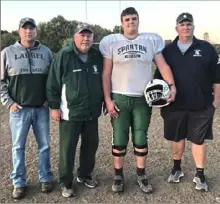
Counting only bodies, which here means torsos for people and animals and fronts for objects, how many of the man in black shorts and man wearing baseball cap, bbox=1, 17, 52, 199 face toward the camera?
2

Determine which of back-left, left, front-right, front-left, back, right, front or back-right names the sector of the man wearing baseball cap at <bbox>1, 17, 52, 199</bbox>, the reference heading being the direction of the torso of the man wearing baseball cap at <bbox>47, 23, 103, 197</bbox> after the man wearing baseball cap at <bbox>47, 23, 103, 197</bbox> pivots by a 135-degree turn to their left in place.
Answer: left

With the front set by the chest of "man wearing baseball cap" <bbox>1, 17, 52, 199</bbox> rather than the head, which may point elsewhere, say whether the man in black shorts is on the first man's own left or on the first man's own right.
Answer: on the first man's own left

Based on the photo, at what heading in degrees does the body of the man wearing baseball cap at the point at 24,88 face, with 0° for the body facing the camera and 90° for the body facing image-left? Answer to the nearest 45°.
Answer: approximately 0°

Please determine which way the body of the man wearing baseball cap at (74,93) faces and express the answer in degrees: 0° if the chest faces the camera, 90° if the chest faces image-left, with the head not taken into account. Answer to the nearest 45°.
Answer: approximately 315°

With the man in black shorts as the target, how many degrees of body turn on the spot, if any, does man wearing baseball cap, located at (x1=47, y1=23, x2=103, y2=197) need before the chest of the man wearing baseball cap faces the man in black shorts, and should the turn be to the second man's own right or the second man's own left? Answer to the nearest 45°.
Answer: approximately 45° to the second man's own left

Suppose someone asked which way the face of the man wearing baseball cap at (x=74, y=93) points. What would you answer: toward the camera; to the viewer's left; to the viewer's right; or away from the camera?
toward the camera

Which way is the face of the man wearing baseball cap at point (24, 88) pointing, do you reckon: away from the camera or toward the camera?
toward the camera
